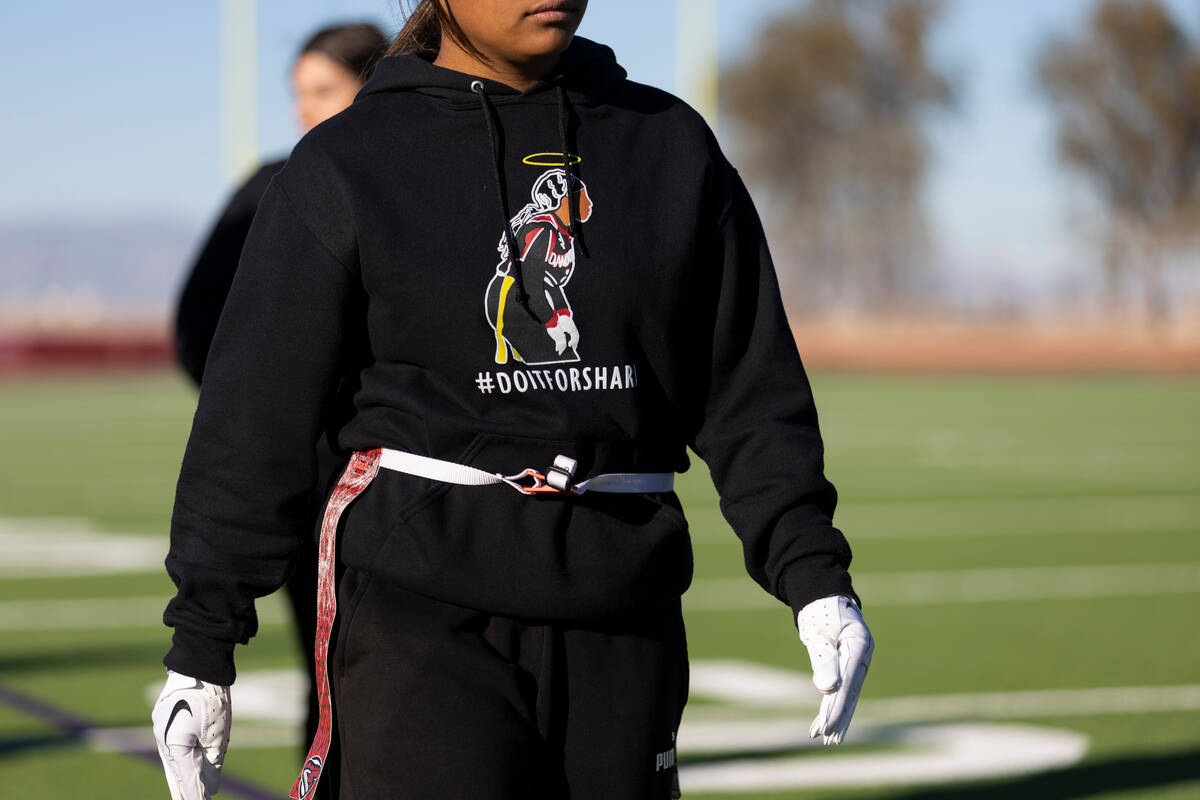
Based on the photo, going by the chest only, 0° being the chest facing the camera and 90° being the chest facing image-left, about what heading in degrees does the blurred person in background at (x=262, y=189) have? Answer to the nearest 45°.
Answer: approximately 45°

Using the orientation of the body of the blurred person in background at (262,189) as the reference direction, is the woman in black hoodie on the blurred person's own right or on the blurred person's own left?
on the blurred person's own left
